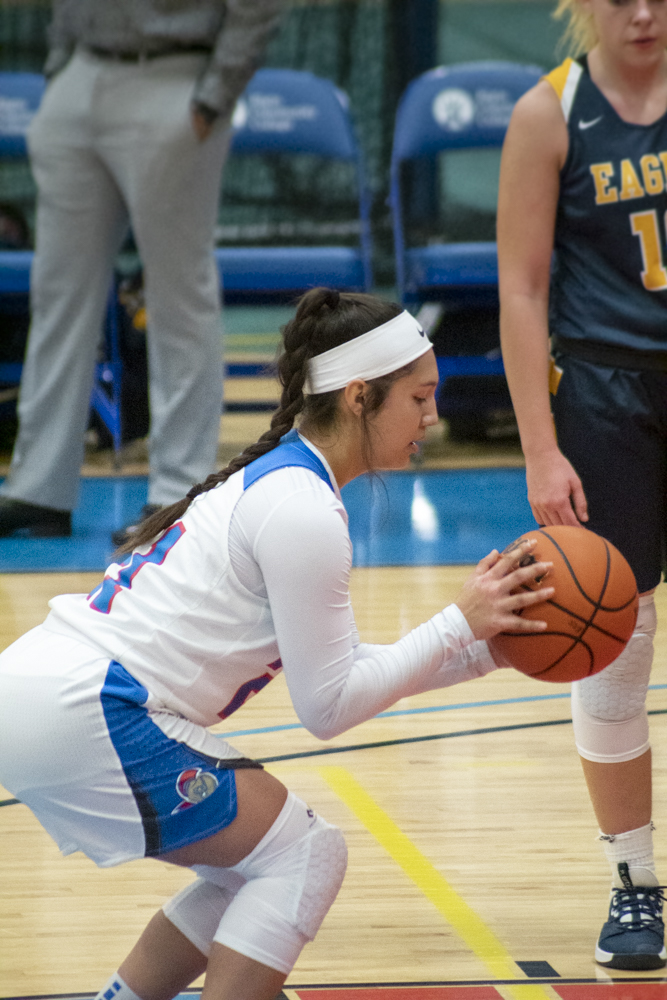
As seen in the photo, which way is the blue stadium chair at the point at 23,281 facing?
toward the camera

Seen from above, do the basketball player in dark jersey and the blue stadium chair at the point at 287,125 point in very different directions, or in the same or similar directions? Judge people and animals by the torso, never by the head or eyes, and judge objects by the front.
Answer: same or similar directions

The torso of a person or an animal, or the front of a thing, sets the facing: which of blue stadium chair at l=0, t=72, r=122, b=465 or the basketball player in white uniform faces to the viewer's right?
the basketball player in white uniform

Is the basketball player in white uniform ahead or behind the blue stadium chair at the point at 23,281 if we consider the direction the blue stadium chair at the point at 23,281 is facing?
ahead

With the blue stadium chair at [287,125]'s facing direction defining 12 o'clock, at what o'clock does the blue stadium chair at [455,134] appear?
the blue stadium chair at [455,134] is roughly at 9 o'clock from the blue stadium chair at [287,125].

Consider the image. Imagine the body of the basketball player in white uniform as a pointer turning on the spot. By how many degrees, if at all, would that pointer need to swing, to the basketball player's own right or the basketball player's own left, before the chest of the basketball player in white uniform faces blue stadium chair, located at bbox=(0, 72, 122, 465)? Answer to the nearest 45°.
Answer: approximately 90° to the basketball player's own left

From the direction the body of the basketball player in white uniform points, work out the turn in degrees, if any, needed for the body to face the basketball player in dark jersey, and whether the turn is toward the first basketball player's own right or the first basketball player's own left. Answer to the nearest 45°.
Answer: approximately 45° to the first basketball player's own left

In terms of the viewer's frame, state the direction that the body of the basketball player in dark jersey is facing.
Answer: toward the camera

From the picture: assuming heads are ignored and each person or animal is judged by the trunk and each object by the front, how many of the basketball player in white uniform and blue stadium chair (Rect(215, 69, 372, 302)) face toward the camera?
1

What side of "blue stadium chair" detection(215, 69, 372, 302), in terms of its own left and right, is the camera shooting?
front

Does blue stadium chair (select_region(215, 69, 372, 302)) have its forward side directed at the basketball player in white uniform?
yes

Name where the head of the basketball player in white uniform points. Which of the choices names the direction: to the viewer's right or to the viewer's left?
to the viewer's right

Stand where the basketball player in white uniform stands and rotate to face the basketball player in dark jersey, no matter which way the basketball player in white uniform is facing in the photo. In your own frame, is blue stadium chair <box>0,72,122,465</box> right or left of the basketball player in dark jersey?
left

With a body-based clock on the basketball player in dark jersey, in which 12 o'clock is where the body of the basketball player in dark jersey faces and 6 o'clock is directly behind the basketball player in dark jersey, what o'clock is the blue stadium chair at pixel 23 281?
The blue stadium chair is roughly at 5 o'clock from the basketball player in dark jersey.

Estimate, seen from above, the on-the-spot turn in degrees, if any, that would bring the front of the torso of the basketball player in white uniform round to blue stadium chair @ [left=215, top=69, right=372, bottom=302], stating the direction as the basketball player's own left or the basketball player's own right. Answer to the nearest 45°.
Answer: approximately 90° to the basketball player's own left

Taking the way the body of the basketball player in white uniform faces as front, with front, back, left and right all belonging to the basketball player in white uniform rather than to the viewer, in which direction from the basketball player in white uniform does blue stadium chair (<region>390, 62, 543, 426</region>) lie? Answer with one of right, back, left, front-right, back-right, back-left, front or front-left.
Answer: left

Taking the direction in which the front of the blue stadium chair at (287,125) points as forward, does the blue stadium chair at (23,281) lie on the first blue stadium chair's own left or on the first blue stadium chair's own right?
on the first blue stadium chair's own right

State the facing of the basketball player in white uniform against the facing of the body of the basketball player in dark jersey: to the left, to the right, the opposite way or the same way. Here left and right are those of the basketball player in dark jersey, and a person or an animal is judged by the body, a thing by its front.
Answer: to the left

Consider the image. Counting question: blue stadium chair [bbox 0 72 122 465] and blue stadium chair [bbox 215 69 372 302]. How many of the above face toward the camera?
2

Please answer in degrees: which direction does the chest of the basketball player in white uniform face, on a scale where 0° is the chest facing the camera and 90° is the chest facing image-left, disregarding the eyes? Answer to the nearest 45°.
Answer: approximately 270°

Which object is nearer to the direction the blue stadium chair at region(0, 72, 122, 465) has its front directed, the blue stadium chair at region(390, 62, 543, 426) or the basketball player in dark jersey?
the basketball player in dark jersey
